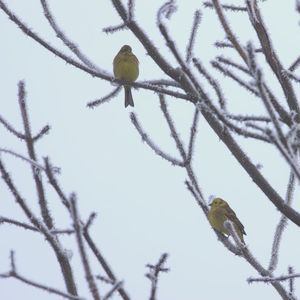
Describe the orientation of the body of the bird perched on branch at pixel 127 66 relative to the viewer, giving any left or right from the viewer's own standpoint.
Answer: facing the viewer
